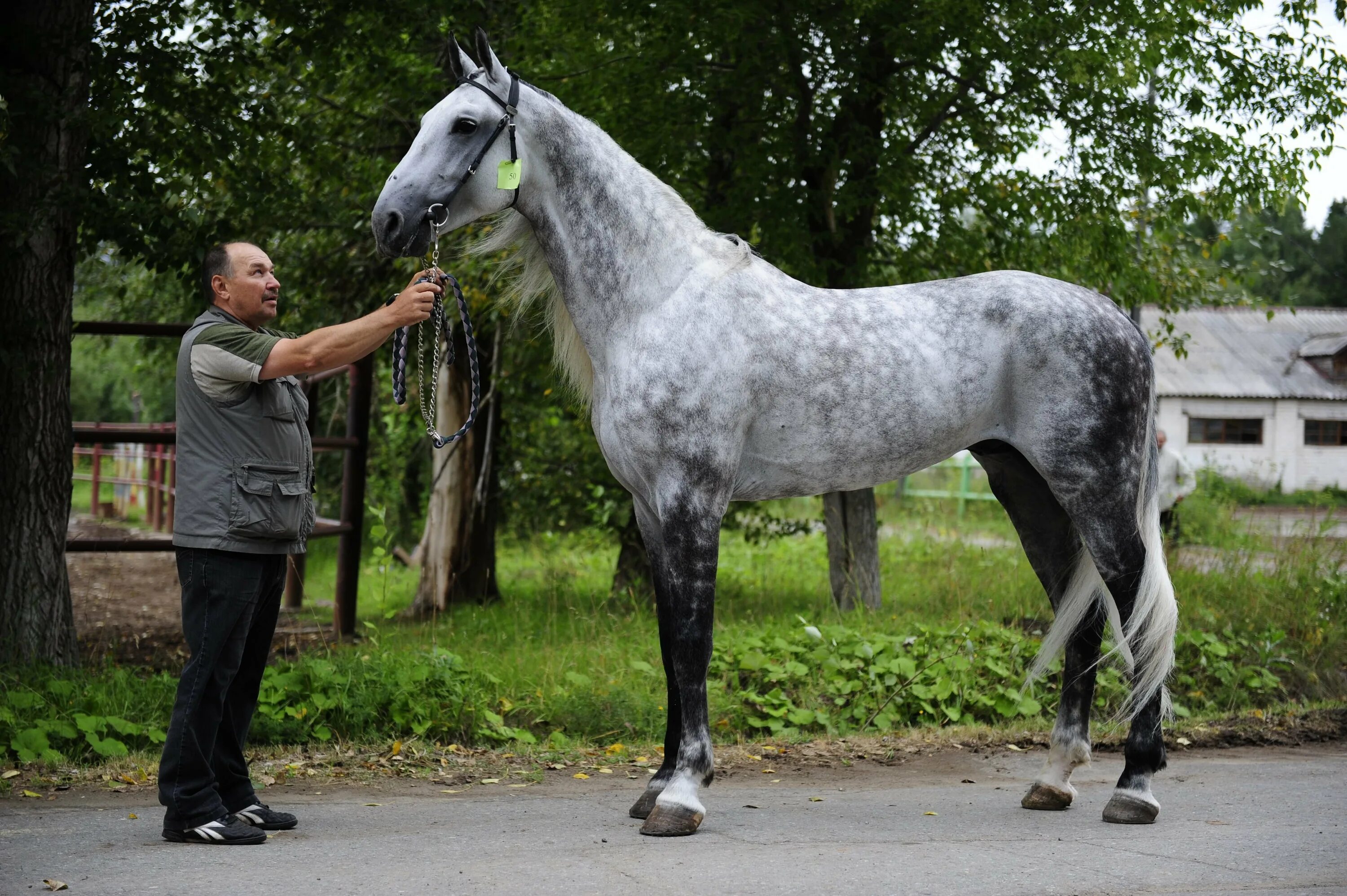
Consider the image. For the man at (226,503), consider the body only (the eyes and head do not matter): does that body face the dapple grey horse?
yes

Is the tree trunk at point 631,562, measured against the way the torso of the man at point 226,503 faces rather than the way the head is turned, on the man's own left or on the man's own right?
on the man's own left

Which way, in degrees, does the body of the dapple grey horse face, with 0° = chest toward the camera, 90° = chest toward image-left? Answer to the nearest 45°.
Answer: approximately 90°

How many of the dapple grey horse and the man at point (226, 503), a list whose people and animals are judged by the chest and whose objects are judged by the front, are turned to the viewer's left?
1

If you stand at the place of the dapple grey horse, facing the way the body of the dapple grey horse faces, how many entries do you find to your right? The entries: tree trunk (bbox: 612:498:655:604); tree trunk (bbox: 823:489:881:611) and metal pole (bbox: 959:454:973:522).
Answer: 3

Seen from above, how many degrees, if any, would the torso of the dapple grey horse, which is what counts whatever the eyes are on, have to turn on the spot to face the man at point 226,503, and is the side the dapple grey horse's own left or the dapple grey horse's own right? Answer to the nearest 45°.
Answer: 0° — it already faces them

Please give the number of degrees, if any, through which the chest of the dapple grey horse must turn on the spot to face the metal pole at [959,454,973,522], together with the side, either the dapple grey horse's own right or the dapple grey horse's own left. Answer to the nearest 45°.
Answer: approximately 90° to the dapple grey horse's own right

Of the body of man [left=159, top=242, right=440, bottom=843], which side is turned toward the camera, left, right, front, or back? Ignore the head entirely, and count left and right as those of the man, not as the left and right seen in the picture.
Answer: right

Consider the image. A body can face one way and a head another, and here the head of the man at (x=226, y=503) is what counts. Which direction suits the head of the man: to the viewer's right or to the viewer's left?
to the viewer's right

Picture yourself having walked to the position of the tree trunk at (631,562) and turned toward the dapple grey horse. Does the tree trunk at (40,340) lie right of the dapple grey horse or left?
right

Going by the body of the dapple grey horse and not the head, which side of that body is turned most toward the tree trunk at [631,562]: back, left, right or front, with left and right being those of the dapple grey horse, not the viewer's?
right

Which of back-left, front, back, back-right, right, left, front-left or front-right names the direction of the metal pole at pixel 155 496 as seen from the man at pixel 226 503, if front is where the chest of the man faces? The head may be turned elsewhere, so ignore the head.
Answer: left

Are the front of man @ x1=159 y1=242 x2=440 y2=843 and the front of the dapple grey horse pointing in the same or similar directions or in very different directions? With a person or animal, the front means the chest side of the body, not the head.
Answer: very different directions

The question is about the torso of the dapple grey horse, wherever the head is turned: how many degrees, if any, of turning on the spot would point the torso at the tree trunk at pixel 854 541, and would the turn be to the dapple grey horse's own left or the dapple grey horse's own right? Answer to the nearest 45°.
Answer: approximately 90° to the dapple grey horse's own right

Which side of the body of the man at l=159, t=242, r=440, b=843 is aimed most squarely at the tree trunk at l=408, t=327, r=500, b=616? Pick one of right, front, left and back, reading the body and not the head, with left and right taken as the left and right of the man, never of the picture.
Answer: left

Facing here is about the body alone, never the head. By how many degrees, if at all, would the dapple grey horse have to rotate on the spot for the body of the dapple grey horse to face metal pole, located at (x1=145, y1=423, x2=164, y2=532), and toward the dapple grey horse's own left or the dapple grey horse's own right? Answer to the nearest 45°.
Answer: approximately 45° to the dapple grey horse's own right
